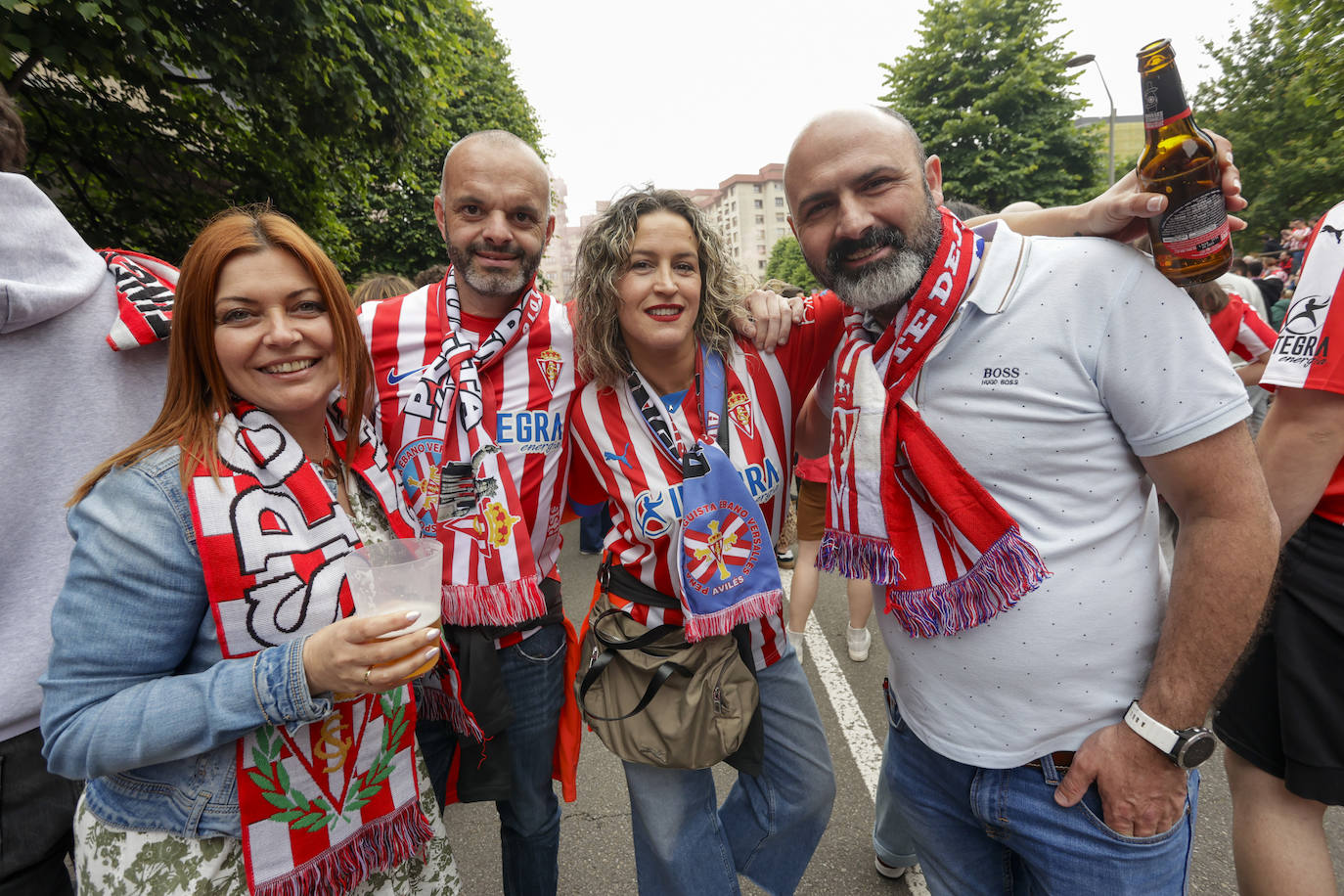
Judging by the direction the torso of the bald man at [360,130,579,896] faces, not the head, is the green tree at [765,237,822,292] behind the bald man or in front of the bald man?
behind

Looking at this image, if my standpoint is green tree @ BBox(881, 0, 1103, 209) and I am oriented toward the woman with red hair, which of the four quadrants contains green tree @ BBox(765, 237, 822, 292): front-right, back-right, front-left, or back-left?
back-right

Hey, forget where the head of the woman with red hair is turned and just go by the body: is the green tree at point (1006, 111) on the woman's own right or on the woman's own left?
on the woman's own left

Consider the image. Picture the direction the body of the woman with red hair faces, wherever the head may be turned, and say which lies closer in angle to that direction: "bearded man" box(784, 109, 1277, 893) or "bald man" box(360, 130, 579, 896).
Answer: the bearded man

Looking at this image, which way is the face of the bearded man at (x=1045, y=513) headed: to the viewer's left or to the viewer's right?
to the viewer's left

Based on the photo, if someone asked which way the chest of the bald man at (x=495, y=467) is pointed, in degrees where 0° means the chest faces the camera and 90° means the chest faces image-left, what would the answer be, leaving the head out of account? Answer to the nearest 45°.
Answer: approximately 0°

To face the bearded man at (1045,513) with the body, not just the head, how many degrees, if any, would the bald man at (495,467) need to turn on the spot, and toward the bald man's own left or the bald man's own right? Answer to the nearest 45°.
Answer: approximately 45° to the bald man's own left

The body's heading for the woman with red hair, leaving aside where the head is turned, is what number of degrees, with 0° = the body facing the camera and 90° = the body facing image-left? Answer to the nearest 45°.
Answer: approximately 315°

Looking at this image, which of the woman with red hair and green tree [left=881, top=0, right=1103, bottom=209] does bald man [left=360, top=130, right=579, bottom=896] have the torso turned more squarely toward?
the woman with red hair

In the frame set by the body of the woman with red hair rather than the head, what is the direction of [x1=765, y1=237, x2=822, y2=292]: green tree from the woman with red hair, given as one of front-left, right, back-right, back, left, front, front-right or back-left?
left

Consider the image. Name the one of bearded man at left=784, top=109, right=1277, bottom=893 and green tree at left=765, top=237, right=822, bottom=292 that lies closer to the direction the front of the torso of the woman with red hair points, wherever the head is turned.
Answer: the bearded man
